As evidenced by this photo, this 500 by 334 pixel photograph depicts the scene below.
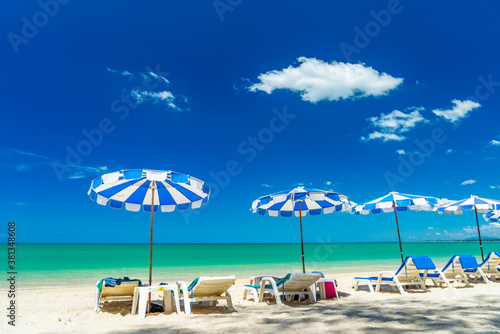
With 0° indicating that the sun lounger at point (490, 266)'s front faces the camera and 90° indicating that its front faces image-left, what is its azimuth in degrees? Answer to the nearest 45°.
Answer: approximately 135°

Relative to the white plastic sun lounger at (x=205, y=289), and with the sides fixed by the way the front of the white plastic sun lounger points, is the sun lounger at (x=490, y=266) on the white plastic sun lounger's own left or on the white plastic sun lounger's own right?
on the white plastic sun lounger's own right
